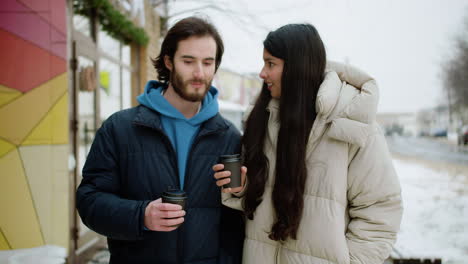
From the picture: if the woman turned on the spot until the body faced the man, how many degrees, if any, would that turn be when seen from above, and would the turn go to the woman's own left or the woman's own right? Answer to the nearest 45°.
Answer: approximately 45° to the woman's own right

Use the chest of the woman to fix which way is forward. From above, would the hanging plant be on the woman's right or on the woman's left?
on the woman's right

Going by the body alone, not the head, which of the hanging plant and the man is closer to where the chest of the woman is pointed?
the man

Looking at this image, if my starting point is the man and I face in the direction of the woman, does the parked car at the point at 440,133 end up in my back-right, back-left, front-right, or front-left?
front-left

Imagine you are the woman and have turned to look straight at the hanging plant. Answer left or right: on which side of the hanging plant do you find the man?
left

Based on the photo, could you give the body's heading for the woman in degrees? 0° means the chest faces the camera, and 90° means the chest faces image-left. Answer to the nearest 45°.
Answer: approximately 45°

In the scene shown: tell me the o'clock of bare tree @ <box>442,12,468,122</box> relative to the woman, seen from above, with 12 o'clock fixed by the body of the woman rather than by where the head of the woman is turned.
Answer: The bare tree is roughly at 5 o'clock from the woman.

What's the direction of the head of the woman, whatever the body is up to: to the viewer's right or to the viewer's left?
to the viewer's left
